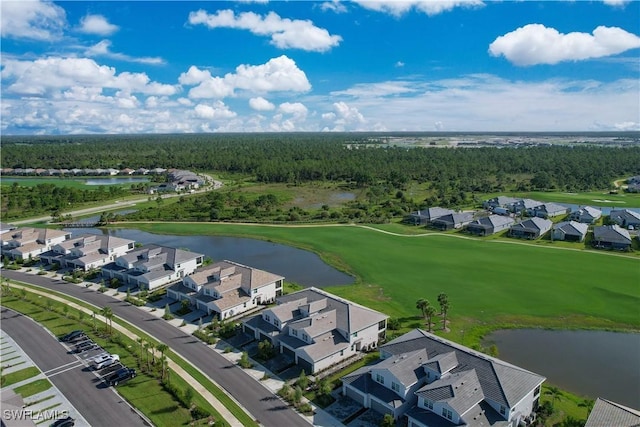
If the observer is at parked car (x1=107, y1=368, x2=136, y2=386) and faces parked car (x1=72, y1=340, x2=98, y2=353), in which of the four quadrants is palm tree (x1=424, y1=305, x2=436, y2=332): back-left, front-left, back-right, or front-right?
back-right

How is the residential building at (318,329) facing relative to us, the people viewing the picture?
facing the viewer and to the left of the viewer

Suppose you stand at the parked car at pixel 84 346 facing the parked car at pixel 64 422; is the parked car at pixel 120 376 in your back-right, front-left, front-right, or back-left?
front-left

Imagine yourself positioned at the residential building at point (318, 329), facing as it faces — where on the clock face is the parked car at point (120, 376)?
The parked car is roughly at 1 o'clock from the residential building.

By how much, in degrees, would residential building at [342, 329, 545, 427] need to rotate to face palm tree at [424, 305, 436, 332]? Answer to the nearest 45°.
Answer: approximately 135° to its right

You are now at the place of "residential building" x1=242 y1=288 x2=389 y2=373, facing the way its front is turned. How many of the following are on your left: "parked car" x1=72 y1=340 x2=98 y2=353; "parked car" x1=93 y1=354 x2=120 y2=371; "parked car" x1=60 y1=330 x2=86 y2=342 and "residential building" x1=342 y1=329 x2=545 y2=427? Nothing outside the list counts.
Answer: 1

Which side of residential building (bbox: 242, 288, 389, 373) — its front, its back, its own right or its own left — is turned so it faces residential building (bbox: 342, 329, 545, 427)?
left

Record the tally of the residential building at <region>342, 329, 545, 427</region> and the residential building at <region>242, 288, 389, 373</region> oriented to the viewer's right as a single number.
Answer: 0

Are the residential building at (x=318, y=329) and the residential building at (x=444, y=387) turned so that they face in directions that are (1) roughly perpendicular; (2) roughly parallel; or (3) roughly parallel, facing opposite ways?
roughly parallel

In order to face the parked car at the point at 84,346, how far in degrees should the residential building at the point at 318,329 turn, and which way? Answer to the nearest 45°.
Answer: approximately 45° to its right

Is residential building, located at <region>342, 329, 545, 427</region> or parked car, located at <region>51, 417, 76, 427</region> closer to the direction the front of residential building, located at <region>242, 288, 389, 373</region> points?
the parked car

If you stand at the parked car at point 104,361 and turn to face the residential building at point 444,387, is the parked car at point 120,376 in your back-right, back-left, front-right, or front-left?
front-right
